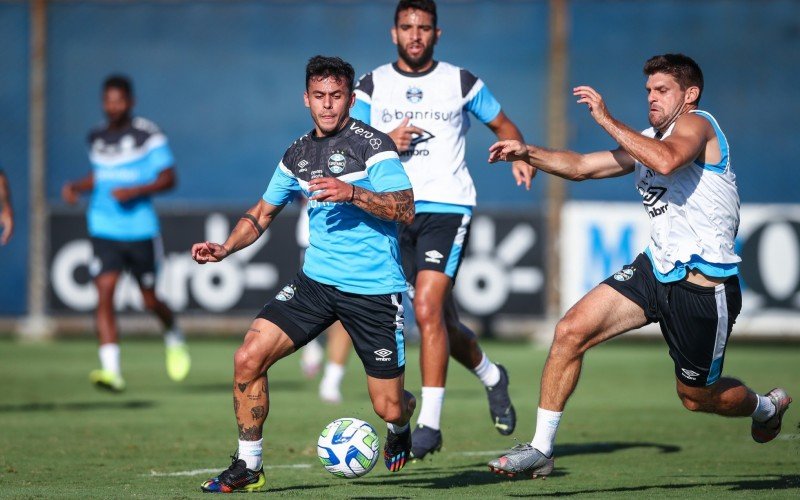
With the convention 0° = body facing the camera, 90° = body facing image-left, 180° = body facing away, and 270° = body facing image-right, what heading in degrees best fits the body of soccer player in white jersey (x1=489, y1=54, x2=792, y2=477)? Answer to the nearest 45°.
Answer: approximately 45°

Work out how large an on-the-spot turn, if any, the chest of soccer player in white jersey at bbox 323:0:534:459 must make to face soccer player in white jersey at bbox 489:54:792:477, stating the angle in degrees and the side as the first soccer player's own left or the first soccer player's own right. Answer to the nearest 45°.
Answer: approximately 45° to the first soccer player's own left

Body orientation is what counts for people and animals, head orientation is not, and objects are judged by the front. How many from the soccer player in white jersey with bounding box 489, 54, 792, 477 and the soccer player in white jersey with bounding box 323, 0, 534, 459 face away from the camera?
0

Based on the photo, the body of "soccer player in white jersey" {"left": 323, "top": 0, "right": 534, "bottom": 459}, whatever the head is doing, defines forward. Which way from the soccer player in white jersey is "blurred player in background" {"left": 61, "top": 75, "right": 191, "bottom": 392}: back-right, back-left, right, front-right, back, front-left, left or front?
back-right

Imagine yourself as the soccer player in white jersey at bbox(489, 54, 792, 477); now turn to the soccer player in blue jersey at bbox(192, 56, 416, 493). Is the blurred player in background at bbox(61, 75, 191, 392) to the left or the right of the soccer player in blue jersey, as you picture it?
right

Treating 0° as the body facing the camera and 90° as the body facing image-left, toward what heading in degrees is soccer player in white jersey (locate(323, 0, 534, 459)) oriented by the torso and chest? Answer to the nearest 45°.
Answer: approximately 0°

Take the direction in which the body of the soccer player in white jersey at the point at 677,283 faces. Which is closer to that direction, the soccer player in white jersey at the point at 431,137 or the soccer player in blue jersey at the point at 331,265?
the soccer player in blue jersey

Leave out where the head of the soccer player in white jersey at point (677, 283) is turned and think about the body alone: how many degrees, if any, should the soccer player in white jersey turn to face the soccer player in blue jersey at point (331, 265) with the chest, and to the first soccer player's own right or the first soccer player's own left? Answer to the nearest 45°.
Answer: approximately 45° to the first soccer player's own right

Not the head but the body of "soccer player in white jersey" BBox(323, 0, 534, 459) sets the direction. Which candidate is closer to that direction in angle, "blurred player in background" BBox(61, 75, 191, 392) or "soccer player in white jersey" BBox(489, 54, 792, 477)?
the soccer player in white jersey
